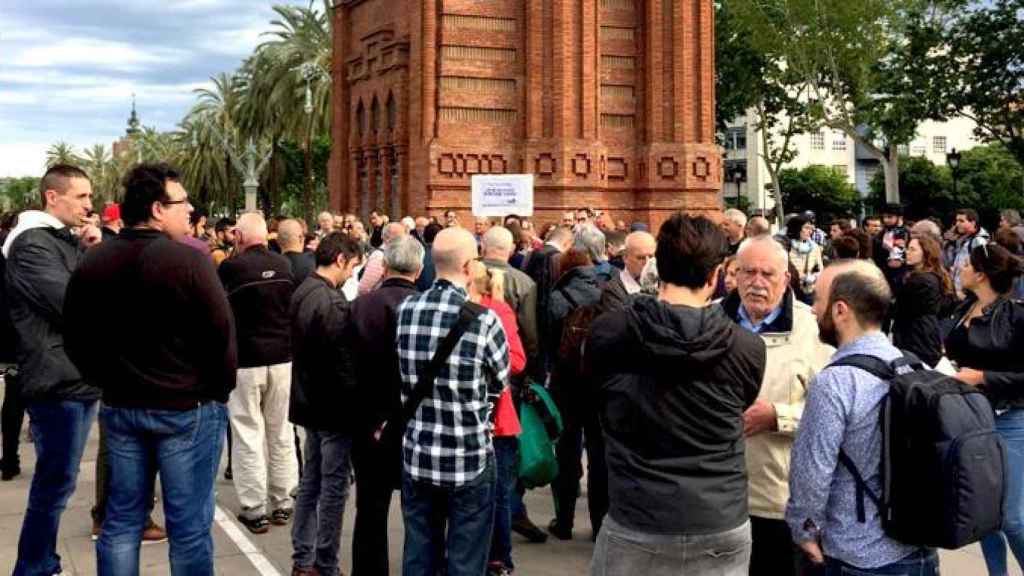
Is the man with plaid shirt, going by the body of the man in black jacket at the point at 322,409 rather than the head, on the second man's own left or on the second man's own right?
on the second man's own right

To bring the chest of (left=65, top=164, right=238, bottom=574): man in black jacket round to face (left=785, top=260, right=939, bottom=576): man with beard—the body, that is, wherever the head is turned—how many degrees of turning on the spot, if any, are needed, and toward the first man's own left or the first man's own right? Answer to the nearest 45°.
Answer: approximately 90° to the first man's own right

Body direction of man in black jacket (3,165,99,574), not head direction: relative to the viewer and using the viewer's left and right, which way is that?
facing to the right of the viewer

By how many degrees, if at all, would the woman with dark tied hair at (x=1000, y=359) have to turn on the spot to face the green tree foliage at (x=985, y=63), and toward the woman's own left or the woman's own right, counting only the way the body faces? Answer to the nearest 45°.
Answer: approximately 90° to the woman's own right

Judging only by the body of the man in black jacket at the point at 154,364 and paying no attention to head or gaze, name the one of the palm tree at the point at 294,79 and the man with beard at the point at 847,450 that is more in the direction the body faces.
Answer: the palm tree

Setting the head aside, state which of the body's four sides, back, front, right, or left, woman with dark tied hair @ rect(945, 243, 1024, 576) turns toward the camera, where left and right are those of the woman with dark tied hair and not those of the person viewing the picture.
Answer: left

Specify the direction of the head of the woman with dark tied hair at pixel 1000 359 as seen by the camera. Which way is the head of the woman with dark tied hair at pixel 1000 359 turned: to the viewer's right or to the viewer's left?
to the viewer's left
